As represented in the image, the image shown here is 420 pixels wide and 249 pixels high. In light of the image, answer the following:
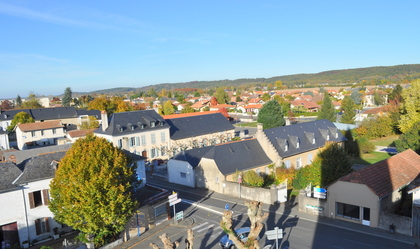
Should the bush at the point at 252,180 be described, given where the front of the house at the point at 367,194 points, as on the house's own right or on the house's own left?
on the house's own right

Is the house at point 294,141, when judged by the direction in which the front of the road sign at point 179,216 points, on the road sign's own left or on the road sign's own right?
on the road sign's own left

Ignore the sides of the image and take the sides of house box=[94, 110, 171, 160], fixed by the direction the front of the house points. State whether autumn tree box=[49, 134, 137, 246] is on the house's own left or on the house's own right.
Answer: on the house's own right

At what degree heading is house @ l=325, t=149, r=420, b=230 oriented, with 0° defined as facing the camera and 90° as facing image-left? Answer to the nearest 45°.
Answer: approximately 45°

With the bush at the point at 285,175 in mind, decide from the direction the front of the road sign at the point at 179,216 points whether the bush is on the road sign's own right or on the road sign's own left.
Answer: on the road sign's own left

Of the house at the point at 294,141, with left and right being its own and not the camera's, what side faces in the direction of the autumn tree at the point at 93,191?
right
